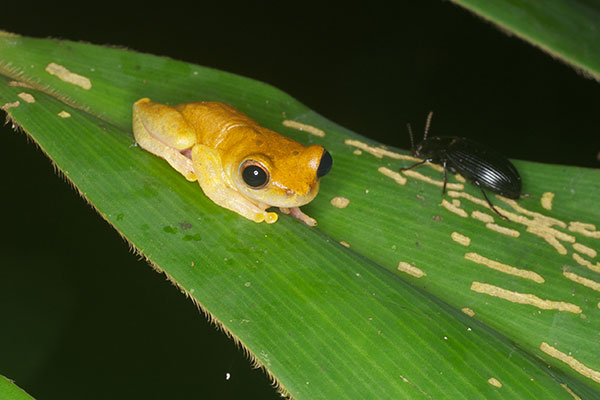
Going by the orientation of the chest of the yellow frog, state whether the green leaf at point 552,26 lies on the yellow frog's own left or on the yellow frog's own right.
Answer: on the yellow frog's own left

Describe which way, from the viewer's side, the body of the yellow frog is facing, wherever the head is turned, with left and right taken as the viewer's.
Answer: facing the viewer and to the right of the viewer

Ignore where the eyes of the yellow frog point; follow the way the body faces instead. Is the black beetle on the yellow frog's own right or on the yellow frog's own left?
on the yellow frog's own left

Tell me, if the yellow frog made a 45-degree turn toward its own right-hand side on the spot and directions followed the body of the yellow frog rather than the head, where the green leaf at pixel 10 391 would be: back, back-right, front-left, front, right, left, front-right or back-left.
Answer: front-right
